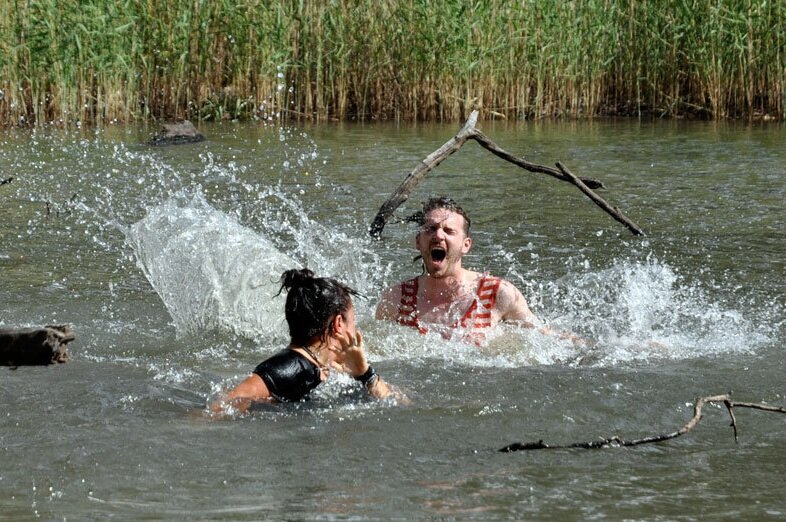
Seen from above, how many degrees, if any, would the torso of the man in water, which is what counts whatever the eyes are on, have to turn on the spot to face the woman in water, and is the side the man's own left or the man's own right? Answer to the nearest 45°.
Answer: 0° — they already face them

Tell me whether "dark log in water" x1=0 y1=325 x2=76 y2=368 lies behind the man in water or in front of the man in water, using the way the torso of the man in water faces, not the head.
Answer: in front

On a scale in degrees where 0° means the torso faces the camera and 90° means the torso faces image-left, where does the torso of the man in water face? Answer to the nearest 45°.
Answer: approximately 0°

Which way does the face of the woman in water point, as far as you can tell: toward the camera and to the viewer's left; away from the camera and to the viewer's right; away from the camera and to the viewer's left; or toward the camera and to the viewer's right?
away from the camera and to the viewer's right
